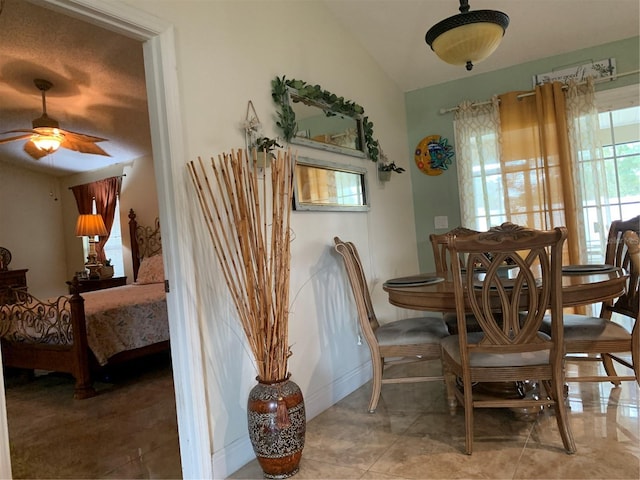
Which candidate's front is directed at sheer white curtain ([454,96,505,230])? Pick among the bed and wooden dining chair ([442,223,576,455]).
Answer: the wooden dining chair

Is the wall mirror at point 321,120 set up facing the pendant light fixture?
yes

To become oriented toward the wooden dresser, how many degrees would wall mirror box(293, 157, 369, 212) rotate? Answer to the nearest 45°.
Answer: approximately 180°

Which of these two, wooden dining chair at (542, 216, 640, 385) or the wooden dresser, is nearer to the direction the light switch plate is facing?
the wooden dining chair

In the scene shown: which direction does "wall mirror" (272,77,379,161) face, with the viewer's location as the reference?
facing the viewer and to the right of the viewer

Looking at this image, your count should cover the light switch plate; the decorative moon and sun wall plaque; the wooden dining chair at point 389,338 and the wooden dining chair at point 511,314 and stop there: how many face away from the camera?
1

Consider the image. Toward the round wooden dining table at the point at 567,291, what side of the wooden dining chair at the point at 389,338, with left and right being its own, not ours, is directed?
front

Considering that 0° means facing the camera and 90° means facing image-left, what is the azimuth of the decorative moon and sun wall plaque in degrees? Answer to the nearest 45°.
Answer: approximately 0°

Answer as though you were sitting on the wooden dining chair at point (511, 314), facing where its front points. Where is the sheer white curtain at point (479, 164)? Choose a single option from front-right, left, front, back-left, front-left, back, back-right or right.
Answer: front

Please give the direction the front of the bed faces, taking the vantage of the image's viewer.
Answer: facing the viewer and to the left of the viewer

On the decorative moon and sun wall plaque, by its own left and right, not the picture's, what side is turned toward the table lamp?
right

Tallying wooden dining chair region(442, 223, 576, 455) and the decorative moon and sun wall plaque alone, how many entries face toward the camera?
1
